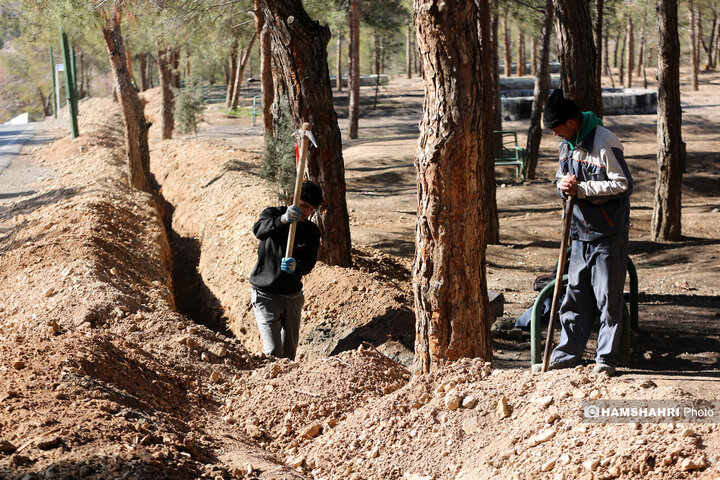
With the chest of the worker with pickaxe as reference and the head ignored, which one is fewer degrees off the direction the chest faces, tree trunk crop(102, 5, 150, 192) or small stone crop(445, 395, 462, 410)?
the small stone

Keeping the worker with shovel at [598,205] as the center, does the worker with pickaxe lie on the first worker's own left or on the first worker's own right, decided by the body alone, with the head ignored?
on the first worker's own right

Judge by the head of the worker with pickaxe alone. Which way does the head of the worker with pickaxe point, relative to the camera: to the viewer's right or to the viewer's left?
to the viewer's left

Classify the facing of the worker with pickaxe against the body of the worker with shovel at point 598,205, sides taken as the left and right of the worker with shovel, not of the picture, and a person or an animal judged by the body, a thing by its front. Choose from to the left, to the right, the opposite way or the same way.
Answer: to the left

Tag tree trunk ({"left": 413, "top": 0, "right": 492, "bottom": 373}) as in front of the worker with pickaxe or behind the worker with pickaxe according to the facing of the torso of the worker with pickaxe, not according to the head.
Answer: in front

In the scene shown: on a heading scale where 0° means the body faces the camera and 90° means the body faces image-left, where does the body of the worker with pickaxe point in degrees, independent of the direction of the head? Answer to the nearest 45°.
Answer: approximately 315°

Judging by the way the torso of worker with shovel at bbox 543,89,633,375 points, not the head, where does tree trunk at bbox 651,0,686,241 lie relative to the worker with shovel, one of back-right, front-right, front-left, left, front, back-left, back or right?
back-right

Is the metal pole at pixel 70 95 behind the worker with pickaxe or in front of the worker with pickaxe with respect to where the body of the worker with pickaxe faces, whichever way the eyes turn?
behind

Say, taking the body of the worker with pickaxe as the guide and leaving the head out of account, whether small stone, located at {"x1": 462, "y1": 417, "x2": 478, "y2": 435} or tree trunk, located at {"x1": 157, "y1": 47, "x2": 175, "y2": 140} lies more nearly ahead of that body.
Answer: the small stone

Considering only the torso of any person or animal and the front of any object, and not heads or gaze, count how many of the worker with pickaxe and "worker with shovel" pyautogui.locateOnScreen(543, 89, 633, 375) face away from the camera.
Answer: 0

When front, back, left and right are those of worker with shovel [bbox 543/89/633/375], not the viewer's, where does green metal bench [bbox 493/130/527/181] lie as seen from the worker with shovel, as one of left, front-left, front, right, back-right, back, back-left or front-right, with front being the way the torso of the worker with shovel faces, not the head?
back-right

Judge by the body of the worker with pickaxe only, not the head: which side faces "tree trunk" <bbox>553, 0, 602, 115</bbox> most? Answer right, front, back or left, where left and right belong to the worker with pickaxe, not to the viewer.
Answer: left

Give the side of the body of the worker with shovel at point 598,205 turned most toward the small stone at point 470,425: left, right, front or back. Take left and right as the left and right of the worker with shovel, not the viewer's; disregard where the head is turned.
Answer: front
